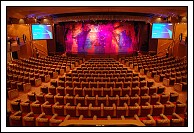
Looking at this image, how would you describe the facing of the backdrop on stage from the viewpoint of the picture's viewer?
facing the viewer

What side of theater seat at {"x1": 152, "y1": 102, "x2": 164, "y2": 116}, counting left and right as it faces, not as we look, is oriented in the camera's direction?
back

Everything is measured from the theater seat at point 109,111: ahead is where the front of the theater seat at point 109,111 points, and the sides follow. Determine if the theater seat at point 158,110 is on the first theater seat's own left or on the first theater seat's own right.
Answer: on the first theater seat's own right

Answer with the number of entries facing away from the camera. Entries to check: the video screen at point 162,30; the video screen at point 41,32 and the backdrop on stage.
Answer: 0

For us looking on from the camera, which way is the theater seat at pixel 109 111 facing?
facing away from the viewer

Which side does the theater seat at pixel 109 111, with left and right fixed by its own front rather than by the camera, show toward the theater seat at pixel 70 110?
left

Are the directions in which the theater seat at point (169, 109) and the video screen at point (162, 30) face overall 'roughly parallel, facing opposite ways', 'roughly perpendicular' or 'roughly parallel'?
roughly parallel, facing opposite ways

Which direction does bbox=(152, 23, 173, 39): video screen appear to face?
toward the camera

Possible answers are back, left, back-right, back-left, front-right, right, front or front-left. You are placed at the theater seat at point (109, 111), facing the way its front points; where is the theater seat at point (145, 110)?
right

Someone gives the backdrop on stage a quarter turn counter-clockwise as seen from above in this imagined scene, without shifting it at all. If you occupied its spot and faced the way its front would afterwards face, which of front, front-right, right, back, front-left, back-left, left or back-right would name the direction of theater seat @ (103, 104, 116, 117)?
right

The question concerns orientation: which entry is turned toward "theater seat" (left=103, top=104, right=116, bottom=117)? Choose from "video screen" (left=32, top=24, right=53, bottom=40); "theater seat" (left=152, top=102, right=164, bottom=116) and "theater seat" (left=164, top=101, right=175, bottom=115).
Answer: the video screen

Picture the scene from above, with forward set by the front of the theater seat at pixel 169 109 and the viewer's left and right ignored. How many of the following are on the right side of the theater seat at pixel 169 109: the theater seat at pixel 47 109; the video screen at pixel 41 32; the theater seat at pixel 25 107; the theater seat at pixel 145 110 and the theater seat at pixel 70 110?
0

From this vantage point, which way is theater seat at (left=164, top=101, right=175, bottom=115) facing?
away from the camera

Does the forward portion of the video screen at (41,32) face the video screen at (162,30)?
no

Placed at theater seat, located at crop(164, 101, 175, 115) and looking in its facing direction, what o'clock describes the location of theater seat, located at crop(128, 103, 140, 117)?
theater seat, located at crop(128, 103, 140, 117) is roughly at 8 o'clock from theater seat, located at crop(164, 101, 175, 115).

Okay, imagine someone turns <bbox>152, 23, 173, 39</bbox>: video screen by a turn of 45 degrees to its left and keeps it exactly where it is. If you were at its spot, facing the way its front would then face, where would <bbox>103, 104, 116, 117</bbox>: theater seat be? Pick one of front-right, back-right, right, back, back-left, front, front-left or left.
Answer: front-right

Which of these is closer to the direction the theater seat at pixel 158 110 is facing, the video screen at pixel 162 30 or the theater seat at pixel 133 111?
the video screen

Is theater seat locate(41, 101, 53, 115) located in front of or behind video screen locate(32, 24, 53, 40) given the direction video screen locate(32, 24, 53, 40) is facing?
in front
